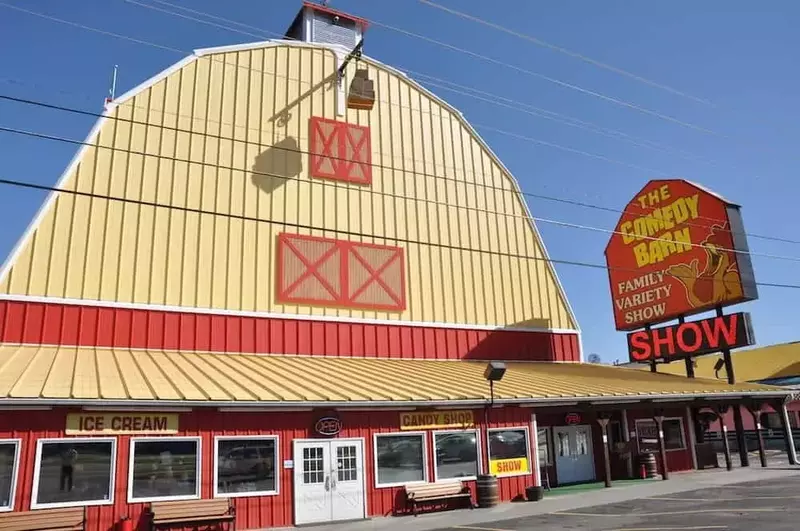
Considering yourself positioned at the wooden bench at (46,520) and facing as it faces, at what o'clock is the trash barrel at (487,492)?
The trash barrel is roughly at 9 o'clock from the wooden bench.

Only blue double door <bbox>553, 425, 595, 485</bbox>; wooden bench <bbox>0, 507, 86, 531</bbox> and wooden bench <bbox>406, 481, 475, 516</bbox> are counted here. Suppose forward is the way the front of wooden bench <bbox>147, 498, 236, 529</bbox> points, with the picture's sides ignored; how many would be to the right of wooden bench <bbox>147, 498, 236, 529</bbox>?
1

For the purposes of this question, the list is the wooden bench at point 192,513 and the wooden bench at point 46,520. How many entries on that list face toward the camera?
2

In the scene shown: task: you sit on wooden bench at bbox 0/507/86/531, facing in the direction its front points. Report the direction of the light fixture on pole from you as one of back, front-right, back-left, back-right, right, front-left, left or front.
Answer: left

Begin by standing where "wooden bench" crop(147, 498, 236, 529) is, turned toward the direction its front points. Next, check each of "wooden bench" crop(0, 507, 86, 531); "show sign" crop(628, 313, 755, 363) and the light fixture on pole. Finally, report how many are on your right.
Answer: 1

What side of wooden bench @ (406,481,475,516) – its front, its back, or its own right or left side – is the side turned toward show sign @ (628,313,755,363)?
left

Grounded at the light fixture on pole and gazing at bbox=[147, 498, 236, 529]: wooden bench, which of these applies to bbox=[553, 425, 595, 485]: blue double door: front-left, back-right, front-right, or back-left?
back-right
